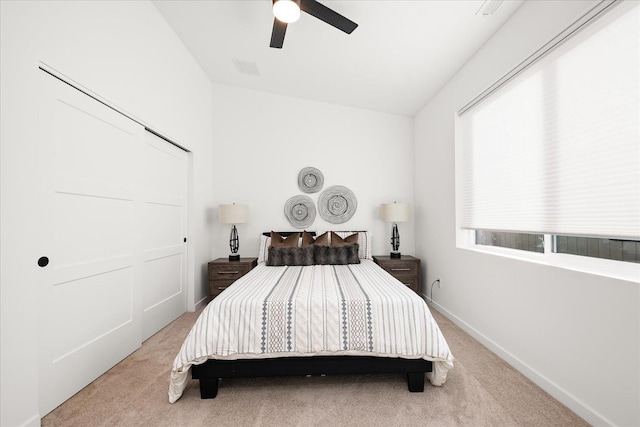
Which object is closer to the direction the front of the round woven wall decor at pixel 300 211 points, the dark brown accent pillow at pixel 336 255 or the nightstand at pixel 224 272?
the dark brown accent pillow

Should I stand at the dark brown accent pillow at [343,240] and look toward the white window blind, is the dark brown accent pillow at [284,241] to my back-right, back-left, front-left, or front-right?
back-right

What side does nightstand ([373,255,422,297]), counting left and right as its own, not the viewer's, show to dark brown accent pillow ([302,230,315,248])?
right

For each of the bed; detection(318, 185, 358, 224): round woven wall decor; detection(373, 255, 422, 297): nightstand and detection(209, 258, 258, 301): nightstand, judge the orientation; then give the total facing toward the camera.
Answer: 4

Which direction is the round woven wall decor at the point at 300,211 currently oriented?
toward the camera

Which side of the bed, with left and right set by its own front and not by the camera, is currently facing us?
front

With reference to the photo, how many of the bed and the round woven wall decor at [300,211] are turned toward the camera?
2

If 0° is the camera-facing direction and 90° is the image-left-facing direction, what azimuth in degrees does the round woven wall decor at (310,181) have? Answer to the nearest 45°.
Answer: approximately 0°

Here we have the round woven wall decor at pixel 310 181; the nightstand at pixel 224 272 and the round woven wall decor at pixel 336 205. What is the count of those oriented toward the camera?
3

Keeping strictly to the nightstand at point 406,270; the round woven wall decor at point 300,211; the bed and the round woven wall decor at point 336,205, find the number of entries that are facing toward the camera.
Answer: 4
